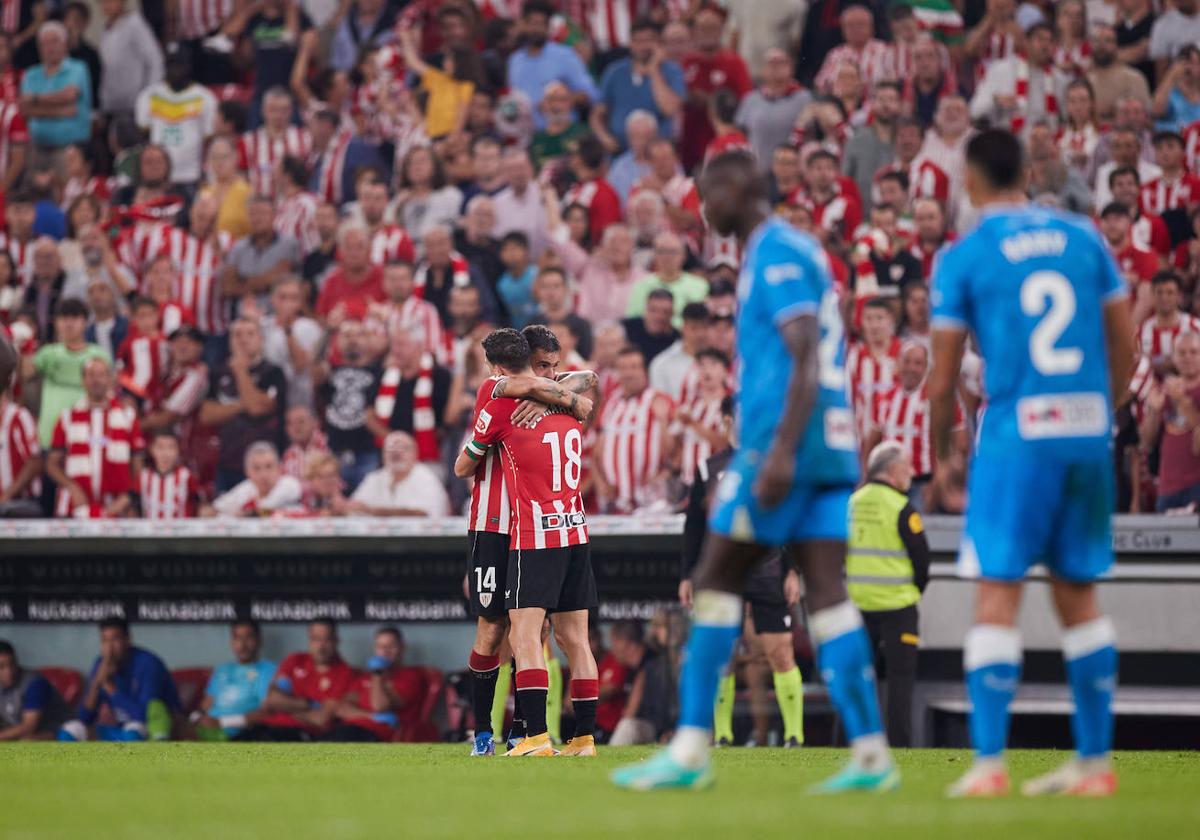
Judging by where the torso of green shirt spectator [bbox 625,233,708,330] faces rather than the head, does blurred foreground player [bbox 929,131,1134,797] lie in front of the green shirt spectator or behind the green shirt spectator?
in front

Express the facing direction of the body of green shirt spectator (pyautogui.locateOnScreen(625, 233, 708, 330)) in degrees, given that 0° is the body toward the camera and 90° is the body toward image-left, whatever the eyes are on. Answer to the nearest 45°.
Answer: approximately 0°

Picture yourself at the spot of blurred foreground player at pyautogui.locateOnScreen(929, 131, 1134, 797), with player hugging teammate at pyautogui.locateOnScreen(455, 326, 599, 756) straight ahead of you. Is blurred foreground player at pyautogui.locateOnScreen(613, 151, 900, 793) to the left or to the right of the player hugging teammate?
left

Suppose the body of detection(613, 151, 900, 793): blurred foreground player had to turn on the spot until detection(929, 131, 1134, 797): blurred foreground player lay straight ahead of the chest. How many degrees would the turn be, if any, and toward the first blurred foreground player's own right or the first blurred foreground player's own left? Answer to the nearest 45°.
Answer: approximately 180°

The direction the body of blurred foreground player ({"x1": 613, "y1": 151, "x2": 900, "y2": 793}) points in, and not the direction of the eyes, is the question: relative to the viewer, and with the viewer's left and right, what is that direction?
facing to the left of the viewer

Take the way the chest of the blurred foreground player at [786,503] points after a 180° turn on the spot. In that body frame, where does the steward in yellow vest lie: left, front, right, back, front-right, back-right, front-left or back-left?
left
